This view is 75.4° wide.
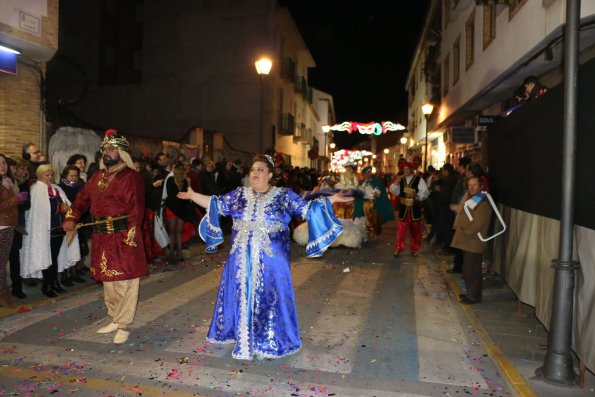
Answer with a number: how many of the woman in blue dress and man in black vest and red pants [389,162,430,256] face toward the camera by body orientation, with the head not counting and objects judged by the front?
2

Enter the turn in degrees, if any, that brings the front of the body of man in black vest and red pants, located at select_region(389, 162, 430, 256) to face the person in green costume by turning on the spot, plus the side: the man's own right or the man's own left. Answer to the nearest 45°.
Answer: approximately 135° to the man's own right

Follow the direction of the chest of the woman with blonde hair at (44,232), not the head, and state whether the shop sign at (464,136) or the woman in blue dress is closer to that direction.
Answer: the woman in blue dress

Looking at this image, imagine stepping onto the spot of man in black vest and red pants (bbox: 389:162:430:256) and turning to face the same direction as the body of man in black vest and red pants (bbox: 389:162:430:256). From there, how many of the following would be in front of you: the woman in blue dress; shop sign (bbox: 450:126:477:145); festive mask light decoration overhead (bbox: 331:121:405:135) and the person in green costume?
1

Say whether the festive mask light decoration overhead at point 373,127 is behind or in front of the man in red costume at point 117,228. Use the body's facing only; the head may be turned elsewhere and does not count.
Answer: behind

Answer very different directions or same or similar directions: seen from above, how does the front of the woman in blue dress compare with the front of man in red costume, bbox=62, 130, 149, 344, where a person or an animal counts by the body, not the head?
same or similar directions

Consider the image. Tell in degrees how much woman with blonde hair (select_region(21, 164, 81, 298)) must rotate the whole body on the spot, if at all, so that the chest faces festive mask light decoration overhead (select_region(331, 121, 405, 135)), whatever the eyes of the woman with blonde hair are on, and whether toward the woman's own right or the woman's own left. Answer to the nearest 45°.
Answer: approximately 90° to the woman's own left

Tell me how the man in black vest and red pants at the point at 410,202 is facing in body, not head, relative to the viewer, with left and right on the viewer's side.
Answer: facing the viewer
